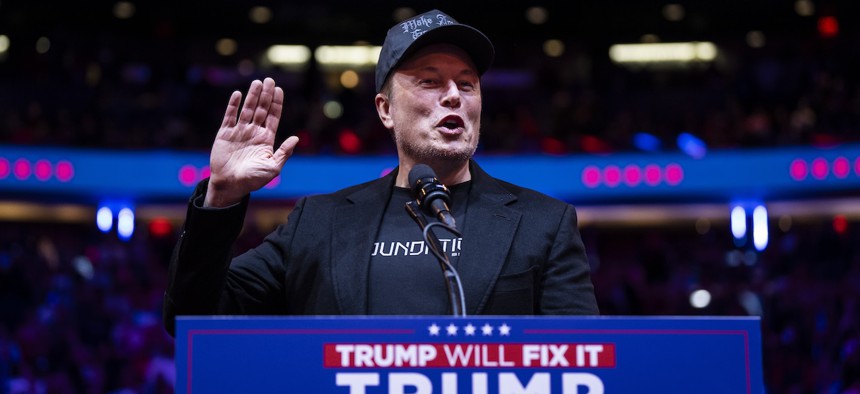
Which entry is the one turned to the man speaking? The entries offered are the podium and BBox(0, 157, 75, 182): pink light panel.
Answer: the pink light panel

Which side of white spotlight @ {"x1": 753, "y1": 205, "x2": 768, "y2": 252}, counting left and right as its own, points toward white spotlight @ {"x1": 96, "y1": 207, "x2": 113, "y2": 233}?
right

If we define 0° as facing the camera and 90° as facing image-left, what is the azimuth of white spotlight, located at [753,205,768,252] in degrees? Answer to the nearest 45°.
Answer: approximately 0°

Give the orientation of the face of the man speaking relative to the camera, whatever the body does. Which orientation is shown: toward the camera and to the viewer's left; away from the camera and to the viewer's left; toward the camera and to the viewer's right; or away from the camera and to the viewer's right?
toward the camera and to the viewer's right

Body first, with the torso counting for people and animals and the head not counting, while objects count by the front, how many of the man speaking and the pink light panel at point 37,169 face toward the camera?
2

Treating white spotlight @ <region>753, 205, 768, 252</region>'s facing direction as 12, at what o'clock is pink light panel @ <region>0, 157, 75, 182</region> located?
The pink light panel is roughly at 2 o'clock from the white spotlight.

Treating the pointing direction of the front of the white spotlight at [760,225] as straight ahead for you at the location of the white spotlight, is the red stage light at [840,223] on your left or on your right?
on your left

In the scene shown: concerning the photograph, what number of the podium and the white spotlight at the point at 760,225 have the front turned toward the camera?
2

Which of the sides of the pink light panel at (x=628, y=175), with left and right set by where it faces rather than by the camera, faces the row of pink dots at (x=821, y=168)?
left
